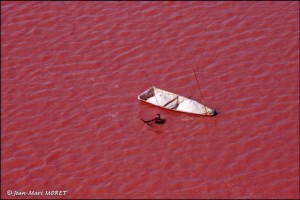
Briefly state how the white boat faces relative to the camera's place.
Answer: facing the viewer and to the right of the viewer
